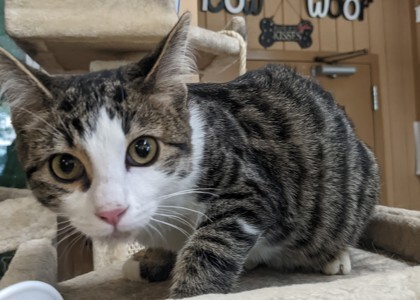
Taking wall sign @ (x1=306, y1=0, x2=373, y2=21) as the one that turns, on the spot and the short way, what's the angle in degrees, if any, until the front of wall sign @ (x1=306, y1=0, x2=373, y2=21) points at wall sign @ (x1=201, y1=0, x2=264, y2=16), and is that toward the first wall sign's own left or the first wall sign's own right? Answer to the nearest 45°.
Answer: approximately 45° to the first wall sign's own right

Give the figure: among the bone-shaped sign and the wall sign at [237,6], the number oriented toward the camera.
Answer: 2

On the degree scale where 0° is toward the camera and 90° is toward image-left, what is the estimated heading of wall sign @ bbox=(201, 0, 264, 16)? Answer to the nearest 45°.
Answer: approximately 0°

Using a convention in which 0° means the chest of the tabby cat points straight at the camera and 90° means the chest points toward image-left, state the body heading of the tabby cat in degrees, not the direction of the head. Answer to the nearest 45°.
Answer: approximately 45°

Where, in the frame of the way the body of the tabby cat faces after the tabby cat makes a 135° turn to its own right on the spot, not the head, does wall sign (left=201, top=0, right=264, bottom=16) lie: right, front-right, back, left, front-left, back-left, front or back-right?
front

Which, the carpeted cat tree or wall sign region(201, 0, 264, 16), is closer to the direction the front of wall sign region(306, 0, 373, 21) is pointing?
the carpeted cat tree

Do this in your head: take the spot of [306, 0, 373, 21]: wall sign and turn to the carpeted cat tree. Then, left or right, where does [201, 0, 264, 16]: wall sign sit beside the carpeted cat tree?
right
